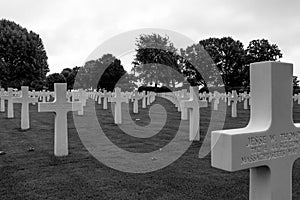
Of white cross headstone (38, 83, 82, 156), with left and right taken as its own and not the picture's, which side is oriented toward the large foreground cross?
front

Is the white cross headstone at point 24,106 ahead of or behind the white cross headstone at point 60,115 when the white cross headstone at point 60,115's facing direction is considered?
behind

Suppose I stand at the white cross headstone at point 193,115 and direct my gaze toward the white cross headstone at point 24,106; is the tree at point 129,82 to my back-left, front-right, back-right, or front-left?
front-right

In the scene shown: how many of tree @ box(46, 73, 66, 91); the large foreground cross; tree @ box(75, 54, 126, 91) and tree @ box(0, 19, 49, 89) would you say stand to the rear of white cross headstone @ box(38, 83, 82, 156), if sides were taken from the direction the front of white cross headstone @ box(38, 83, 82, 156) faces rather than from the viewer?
3

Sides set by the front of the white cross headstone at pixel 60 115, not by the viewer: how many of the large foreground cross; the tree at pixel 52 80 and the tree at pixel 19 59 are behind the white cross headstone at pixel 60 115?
2

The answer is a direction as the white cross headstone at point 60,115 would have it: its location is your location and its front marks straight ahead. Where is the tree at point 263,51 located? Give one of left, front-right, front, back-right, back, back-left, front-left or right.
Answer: back-left

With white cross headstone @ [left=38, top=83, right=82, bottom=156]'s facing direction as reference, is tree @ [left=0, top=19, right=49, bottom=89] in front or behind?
behind

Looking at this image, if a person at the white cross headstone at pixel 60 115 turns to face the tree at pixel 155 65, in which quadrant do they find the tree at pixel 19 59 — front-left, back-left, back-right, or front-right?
front-left

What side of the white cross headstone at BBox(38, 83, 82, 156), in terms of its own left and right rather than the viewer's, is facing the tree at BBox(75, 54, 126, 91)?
back

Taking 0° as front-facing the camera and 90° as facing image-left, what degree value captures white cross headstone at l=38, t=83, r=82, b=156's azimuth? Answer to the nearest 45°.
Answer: approximately 0°

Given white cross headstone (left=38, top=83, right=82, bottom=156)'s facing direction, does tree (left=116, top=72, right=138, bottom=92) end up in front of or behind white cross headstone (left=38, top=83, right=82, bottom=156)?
behind

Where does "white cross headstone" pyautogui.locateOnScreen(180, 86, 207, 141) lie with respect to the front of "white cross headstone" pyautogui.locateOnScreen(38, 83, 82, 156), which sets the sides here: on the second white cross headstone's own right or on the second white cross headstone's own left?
on the second white cross headstone's own left

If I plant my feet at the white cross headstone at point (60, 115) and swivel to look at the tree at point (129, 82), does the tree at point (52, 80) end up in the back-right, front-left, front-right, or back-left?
front-left

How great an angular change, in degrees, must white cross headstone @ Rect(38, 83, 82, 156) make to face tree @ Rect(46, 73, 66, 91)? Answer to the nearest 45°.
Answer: approximately 180°
